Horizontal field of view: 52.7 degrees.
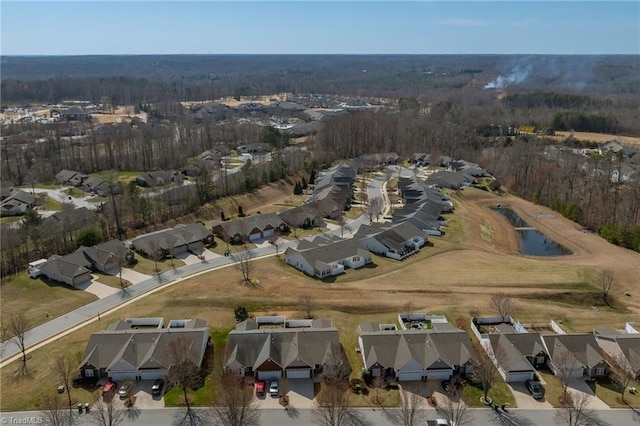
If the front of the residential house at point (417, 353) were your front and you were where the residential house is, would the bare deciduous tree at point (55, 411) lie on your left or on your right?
on your right

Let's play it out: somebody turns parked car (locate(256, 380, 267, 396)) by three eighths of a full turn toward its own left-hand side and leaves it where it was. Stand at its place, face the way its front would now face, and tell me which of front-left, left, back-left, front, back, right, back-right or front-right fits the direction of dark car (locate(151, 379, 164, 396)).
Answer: front-right

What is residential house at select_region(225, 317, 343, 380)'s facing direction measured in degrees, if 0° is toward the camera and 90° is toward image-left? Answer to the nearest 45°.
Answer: approximately 0°

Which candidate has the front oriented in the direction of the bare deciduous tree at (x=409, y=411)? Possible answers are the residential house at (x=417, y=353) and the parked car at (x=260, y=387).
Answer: the residential house

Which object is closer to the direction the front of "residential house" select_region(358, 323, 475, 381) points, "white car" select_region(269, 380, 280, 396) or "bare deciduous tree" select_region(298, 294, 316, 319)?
the white car

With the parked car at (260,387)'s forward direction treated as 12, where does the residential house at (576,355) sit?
The residential house is roughly at 3 o'clock from the parked car.

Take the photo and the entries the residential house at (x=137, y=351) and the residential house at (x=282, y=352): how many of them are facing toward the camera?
2

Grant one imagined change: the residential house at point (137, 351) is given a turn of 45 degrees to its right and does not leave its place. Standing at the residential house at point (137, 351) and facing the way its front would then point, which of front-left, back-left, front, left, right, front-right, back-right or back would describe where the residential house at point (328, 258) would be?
back

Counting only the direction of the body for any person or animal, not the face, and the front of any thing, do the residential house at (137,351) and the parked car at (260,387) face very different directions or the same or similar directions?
very different directions

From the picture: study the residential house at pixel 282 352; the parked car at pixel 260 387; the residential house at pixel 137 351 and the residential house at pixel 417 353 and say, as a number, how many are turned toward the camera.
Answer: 3

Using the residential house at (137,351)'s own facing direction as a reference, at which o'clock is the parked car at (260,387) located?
The parked car is roughly at 10 o'clock from the residential house.

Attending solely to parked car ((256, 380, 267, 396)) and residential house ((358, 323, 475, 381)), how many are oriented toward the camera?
1
